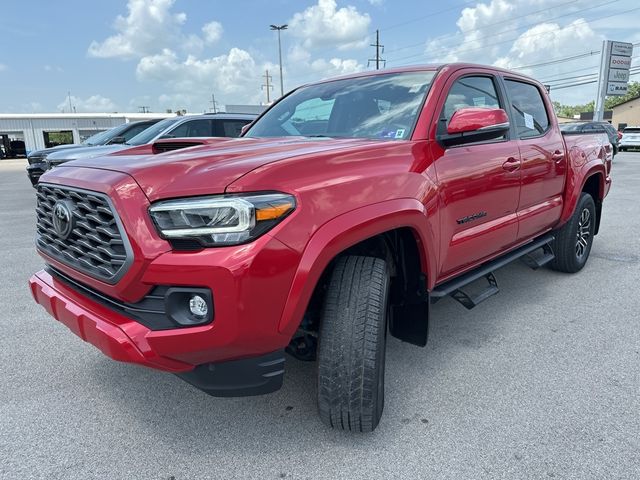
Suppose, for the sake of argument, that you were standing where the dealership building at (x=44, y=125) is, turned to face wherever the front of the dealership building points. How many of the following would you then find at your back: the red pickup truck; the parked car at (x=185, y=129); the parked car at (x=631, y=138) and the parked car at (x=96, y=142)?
0

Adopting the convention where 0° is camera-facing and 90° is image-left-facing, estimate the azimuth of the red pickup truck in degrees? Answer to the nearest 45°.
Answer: approximately 45°

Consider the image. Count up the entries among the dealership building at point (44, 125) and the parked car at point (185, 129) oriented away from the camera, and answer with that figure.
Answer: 0

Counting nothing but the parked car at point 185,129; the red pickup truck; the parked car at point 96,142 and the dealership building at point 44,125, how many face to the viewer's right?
0

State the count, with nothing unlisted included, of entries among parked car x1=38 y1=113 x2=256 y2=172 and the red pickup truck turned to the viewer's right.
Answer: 0

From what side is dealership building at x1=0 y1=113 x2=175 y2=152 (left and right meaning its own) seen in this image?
front

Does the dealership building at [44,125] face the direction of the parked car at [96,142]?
yes

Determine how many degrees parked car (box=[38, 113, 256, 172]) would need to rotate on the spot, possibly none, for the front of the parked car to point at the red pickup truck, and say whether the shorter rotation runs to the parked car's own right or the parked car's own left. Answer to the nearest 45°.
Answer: approximately 45° to the parked car's own left

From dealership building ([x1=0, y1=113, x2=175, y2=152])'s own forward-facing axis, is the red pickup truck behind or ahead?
ahead

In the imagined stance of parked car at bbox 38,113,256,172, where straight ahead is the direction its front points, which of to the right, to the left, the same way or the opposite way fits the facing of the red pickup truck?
the same way

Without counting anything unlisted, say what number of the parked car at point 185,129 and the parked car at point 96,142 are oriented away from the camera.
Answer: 0

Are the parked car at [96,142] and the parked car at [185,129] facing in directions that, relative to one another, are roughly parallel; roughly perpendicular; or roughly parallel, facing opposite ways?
roughly parallel

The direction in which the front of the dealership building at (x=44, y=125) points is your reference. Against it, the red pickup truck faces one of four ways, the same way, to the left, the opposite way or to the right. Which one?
to the right

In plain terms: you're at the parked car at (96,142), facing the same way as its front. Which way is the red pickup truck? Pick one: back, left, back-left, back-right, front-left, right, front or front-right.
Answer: front-left

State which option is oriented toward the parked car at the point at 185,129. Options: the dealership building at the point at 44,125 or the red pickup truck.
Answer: the dealership building

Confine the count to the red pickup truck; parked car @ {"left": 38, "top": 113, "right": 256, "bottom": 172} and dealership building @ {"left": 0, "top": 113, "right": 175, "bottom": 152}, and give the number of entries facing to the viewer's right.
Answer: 0

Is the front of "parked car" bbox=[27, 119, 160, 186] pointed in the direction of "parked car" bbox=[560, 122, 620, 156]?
no

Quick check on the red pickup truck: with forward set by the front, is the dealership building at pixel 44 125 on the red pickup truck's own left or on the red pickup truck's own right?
on the red pickup truck's own right

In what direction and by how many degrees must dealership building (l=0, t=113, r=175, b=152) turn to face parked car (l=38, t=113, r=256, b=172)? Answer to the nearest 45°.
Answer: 0° — it already faces it
